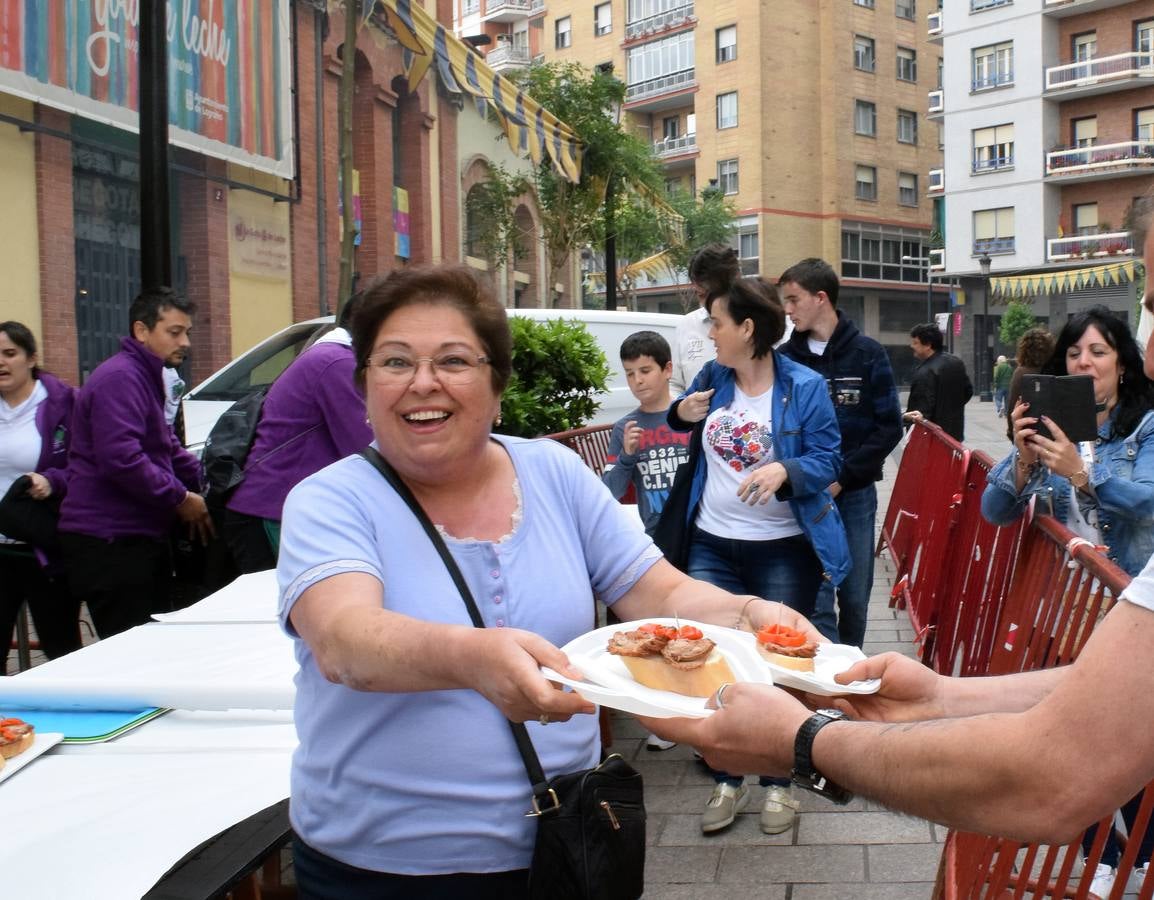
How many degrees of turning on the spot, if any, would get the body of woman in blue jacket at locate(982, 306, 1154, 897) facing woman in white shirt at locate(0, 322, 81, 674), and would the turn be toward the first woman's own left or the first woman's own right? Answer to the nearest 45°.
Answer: approximately 45° to the first woman's own right

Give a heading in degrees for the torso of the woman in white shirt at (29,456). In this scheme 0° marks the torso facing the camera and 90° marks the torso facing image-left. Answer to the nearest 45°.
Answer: approximately 45°

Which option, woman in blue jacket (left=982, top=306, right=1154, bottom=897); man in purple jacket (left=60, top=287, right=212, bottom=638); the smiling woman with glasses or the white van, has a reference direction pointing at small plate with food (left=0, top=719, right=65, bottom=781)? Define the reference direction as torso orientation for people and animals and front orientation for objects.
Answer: the woman in blue jacket

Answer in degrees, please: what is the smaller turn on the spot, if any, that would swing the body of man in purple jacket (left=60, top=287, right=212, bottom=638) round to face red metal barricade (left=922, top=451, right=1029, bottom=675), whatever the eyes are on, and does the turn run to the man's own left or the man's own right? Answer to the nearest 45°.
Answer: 0° — they already face it

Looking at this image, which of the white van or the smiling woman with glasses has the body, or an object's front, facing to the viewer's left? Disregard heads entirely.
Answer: the white van

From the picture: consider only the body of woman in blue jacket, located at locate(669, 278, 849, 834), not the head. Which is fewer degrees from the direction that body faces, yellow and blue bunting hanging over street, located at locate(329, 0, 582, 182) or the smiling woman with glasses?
the smiling woman with glasses

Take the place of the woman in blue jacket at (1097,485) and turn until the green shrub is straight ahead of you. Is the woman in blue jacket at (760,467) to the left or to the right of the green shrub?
left

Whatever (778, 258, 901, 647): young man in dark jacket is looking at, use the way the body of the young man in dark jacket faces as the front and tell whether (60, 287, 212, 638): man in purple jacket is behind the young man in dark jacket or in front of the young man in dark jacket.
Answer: in front

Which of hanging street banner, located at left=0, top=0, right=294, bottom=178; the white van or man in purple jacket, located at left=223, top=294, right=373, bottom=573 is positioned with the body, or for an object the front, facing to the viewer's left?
the white van

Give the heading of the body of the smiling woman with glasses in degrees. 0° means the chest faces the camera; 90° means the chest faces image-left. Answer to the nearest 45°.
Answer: approximately 315°

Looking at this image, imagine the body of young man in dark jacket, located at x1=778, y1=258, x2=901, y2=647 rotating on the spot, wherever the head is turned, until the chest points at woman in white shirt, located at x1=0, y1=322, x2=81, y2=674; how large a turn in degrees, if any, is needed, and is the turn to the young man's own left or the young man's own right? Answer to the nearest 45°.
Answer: approximately 45° to the young man's own right

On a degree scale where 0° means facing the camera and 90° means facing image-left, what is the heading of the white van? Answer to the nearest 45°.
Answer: approximately 90°

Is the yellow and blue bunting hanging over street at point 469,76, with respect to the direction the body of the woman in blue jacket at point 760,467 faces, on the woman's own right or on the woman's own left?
on the woman's own right

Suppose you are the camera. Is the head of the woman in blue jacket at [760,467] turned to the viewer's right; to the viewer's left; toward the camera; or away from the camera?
to the viewer's left
